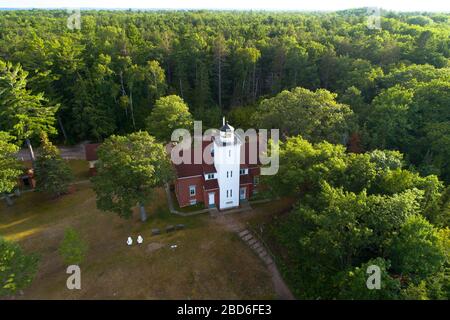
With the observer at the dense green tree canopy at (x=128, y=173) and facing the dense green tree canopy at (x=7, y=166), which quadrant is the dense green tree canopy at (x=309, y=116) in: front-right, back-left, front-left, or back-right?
back-right

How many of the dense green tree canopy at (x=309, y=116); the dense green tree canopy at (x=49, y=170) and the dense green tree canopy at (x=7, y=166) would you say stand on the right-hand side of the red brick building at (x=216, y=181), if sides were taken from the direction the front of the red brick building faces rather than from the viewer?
2

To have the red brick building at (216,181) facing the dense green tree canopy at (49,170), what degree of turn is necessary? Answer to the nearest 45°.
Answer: approximately 90° to its right

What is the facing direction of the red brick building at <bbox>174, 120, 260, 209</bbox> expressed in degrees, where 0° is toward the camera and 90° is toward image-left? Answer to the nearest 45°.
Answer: approximately 0°

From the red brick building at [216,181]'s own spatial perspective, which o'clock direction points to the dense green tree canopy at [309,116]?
The dense green tree canopy is roughly at 8 o'clock from the red brick building.

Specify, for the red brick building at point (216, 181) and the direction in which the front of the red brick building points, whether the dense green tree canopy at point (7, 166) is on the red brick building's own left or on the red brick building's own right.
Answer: on the red brick building's own right

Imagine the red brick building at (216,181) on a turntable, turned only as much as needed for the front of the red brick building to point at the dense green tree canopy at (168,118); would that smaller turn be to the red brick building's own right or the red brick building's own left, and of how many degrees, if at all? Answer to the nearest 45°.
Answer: approximately 135° to the red brick building's own right
